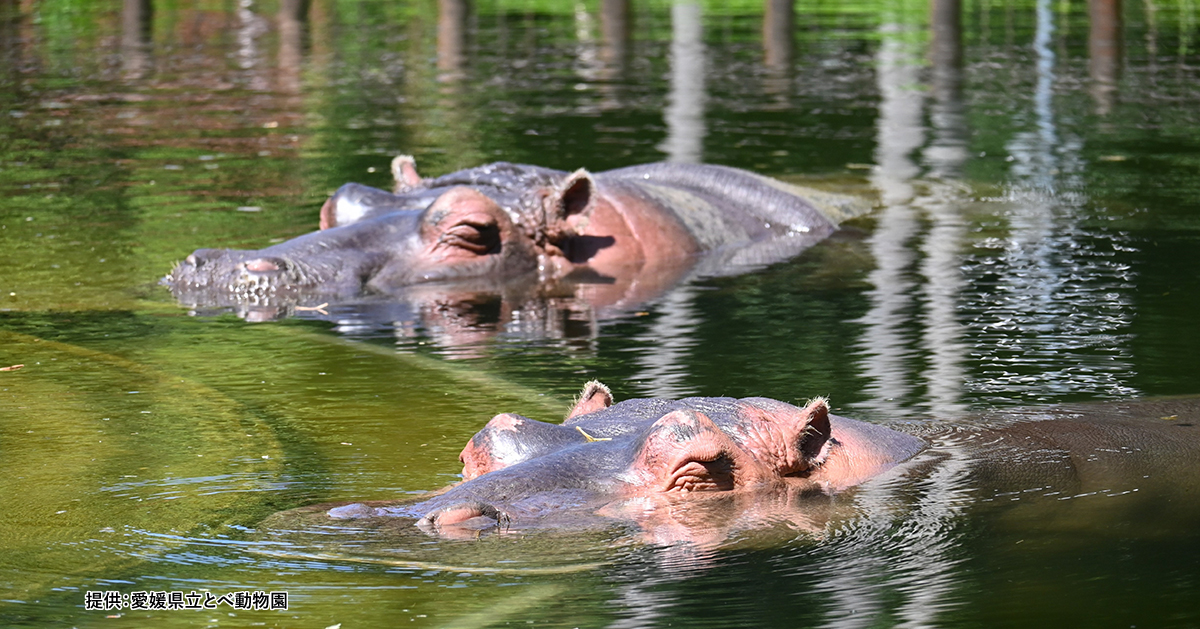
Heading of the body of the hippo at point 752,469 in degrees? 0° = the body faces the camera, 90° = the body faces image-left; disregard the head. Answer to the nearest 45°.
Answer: approximately 45°

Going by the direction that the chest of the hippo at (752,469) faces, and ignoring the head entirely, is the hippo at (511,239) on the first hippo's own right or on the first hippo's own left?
on the first hippo's own right
